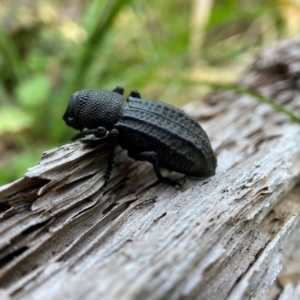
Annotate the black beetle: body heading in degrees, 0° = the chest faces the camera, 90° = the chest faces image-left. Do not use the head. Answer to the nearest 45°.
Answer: approximately 90°

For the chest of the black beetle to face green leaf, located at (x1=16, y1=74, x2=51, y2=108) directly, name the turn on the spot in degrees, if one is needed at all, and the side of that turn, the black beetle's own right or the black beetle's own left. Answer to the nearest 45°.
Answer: approximately 45° to the black beetle's own right
